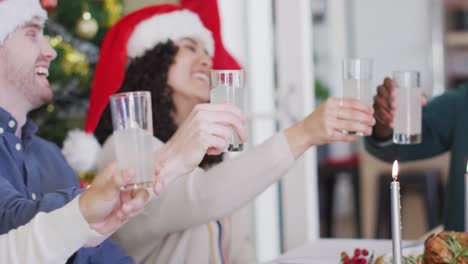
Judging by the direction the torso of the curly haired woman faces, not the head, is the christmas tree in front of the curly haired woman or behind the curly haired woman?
behind

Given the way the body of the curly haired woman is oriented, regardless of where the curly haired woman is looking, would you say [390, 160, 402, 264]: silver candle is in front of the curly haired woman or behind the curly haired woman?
in front

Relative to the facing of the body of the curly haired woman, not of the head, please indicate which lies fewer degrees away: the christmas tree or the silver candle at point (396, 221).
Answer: the silver candle

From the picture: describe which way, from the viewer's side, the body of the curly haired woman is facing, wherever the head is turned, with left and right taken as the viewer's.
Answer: facing the viewer and to the right of the viewer
